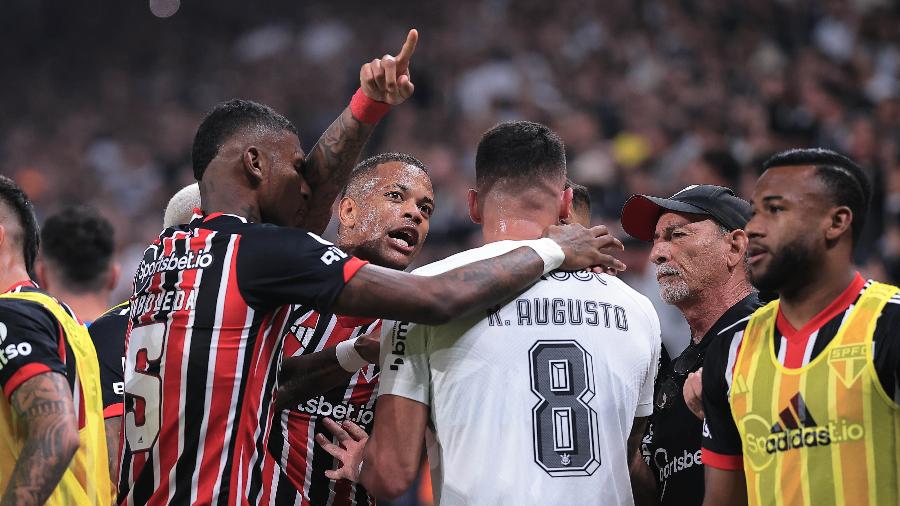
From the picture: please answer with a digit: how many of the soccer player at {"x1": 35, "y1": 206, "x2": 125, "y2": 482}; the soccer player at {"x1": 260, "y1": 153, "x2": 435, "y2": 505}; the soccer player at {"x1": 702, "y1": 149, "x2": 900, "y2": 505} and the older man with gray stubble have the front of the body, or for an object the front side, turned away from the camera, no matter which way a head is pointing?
1

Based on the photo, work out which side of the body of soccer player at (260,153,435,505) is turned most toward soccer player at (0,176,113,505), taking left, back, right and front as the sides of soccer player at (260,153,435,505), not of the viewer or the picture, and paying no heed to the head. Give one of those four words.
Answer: right

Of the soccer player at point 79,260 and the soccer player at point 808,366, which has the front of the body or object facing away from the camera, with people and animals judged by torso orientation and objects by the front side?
the soccer player at point 79,260

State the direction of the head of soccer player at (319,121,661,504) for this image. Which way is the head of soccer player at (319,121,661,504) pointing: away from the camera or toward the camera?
away from the camera

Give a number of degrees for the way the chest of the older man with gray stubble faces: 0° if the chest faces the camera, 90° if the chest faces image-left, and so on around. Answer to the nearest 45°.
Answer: approximately 45°

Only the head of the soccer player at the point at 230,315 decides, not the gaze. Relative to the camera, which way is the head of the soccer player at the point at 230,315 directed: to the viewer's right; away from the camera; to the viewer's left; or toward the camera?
to the viewer's right

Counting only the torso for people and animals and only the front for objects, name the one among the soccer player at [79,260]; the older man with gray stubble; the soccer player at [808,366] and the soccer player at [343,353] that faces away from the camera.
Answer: the soccer player at [79,260]

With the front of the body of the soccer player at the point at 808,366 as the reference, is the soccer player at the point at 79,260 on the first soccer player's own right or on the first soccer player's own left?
on the first soccer player's own right

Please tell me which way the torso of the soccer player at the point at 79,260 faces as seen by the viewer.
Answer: away from the camera

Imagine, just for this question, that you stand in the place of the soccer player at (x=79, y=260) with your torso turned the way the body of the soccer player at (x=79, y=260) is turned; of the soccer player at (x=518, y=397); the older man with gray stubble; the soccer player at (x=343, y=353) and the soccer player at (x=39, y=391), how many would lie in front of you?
0

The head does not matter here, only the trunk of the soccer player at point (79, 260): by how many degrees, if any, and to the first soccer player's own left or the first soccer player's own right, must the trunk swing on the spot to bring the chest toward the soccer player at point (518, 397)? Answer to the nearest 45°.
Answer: approximately 135° to the first soccer player's own right

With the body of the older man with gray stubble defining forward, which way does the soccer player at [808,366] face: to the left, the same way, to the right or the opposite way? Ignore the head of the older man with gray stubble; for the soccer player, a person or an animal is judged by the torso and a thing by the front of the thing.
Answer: the same way

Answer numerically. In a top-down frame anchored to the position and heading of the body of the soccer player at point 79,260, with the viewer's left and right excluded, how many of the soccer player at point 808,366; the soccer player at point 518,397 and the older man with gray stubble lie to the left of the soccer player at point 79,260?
0

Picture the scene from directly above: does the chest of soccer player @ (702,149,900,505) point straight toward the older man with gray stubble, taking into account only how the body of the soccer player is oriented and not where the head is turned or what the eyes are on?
no
